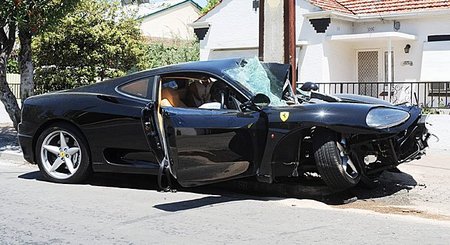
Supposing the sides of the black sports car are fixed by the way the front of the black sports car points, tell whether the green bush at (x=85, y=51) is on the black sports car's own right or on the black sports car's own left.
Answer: on the black sports car's own left

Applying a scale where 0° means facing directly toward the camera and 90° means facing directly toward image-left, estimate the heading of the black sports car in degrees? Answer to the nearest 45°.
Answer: approximately 270°

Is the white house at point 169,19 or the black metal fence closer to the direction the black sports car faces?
the black metal fence

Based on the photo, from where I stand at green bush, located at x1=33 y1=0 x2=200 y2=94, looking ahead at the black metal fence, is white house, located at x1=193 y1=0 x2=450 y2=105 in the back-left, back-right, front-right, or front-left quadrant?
front-left

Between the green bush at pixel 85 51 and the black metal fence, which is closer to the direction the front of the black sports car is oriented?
the black metal fence

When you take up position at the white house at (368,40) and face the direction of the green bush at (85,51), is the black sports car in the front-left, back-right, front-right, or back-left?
front-left

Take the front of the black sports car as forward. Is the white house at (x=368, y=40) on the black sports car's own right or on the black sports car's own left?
on the black sports car's own left

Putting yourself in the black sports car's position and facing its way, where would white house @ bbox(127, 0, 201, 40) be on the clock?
The white house is roughly at 9 o'clock from the black sports car.

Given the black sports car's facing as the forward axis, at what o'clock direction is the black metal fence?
The black metal fence is roughly at 10 o'clock from the black sports car.

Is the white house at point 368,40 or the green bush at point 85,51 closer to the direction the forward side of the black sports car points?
the white house
